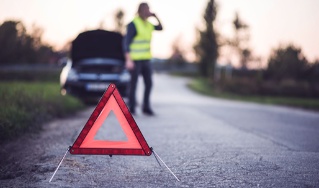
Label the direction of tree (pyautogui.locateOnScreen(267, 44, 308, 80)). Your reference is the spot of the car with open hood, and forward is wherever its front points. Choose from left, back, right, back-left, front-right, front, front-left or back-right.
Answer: back-left

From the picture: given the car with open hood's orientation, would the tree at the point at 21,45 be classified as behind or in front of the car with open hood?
behind

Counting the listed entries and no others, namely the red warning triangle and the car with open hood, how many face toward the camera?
2

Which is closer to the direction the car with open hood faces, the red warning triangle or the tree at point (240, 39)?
the red warning triangle

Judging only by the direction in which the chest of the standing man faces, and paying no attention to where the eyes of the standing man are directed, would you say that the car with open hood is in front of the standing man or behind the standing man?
behind

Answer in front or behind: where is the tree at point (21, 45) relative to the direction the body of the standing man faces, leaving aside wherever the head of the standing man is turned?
behind

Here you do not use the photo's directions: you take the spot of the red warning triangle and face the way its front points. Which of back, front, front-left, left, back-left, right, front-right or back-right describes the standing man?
back

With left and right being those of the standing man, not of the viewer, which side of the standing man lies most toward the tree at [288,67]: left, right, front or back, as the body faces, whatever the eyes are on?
left

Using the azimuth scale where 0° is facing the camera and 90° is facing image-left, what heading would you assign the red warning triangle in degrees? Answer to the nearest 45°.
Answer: approximately 0°

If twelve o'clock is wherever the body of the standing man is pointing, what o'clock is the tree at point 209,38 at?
The tree is roughly at 8 o'clock from the standing man.

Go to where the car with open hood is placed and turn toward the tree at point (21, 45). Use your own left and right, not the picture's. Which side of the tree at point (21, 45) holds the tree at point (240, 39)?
right

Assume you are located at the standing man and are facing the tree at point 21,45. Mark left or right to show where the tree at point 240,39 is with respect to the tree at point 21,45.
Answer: right
